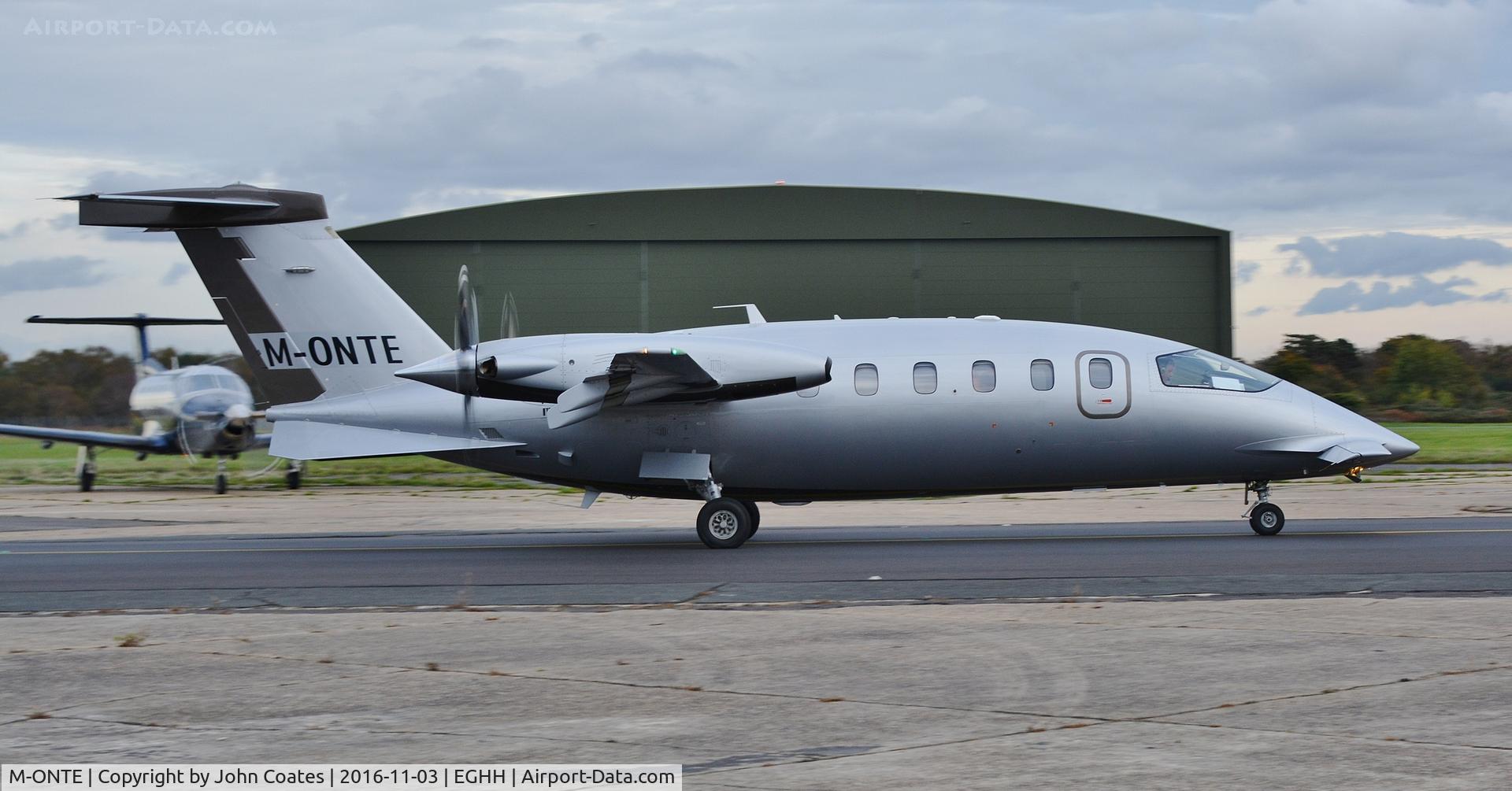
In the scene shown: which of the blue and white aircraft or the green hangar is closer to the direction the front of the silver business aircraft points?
the green hangar

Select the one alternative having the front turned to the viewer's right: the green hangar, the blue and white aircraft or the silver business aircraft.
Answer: the silver business aircraft

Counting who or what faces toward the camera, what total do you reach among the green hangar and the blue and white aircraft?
2

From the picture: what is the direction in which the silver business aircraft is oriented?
to the viewer's right

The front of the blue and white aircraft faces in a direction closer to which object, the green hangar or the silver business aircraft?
the silver business aircraft

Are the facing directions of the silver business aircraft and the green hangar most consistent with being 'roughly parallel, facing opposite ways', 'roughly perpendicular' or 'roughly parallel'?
roughly perpendicular

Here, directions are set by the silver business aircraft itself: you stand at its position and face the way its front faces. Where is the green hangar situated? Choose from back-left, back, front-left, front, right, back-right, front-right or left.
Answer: left

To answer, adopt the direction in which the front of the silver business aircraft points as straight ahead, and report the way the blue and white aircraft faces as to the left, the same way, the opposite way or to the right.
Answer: to the right

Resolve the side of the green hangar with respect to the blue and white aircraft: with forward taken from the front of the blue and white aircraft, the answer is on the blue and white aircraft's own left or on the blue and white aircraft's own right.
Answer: on the blue and white aircraft's own left

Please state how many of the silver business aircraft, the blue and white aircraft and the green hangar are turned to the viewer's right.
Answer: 1
